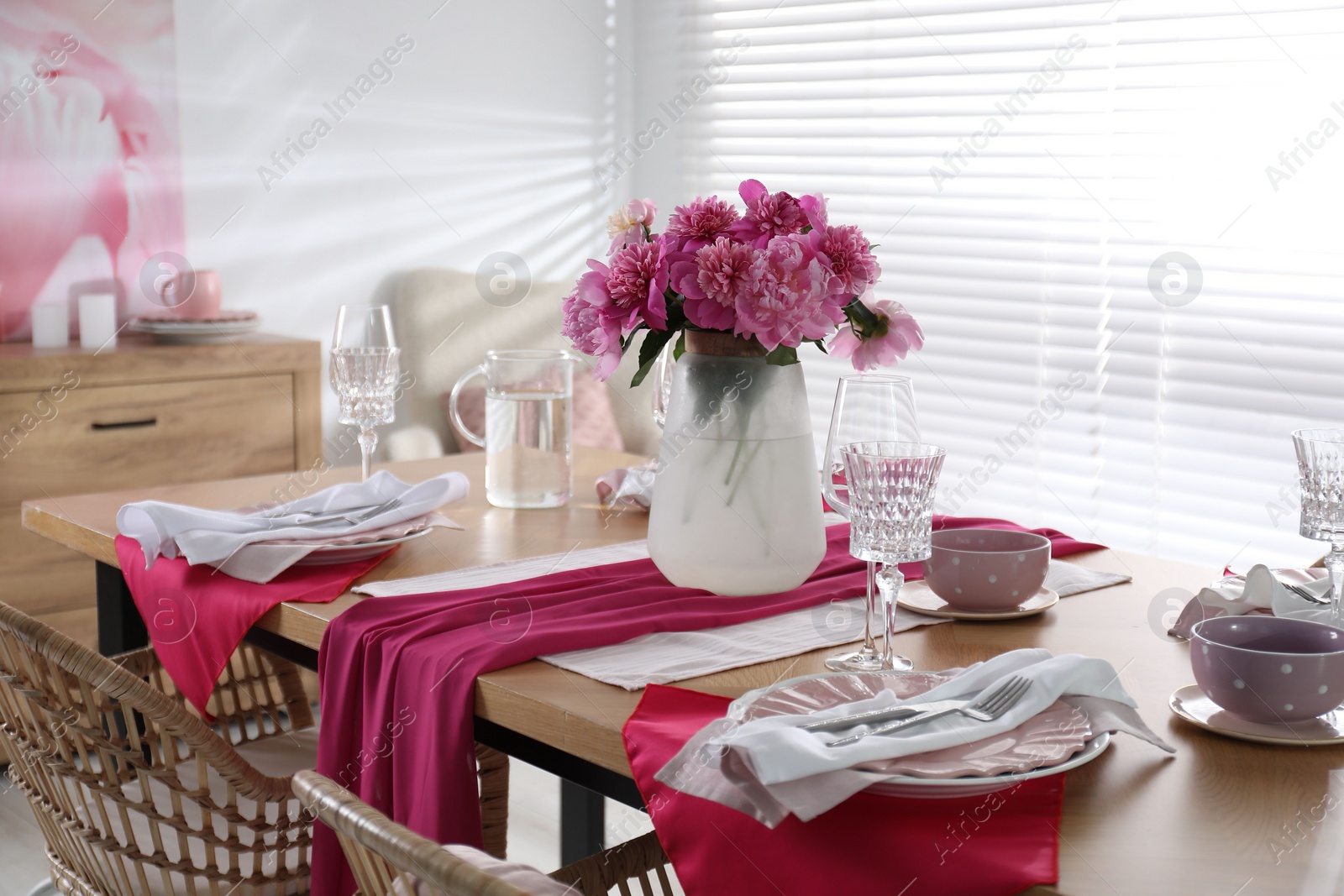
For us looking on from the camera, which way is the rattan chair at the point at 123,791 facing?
facing away from the viewer and to the right of the viewer

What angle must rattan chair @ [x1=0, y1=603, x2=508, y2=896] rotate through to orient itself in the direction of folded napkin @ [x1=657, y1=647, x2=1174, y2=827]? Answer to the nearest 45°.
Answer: approximately 90° to its right

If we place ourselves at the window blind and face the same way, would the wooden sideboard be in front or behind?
in front

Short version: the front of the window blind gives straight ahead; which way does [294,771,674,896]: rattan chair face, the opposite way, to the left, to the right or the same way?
the opposite way

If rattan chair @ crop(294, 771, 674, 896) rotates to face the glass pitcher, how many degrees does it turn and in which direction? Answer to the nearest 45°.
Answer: approximately 45° to its left

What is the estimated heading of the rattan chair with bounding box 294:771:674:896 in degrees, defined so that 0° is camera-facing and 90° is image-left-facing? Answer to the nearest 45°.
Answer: approximately 225°

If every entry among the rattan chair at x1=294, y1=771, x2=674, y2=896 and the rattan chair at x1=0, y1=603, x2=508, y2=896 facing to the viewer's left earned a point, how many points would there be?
0

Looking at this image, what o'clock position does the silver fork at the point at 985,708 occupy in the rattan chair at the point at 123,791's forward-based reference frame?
The silver fork is roughly at 3 o'clock from the rattan chair.

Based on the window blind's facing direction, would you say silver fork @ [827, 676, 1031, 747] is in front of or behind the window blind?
in front

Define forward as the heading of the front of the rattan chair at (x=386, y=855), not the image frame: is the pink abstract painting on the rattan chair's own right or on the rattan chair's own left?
on the rattan chair's own left

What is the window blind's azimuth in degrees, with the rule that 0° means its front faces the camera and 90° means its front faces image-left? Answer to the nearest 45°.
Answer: approximately 45°
